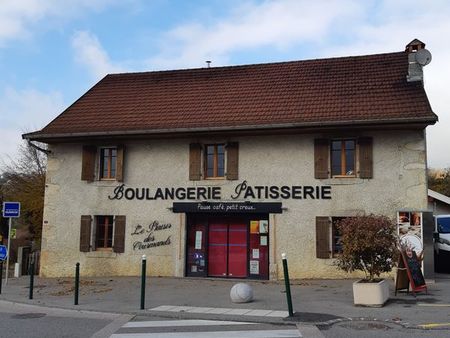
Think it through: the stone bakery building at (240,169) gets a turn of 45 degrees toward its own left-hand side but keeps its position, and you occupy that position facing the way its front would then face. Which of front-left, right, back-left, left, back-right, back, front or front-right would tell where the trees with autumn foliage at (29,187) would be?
back

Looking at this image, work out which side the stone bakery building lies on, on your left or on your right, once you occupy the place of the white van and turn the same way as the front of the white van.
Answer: on your right

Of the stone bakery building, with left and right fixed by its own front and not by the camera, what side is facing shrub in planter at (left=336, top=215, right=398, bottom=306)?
front

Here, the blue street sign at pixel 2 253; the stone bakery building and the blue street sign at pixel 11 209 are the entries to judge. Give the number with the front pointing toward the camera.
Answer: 3

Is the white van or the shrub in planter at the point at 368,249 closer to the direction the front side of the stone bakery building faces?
the shrub in planter

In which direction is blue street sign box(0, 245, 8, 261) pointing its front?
toward the camera

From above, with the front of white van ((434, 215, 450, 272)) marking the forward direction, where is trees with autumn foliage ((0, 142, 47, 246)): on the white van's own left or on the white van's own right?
on the white van's own right

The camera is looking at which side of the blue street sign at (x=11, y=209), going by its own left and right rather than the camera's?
front

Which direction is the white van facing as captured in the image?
toward the camera

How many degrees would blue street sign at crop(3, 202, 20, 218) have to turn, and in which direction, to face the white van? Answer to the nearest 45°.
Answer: approximately 90° to its left

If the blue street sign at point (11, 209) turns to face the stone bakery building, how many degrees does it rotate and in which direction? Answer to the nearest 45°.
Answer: approximately 90° to its left

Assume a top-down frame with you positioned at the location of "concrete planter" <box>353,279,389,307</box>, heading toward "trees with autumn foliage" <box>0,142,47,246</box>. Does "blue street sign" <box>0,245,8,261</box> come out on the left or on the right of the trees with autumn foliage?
left

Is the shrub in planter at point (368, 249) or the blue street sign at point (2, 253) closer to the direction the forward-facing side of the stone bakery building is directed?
the shrub in planter
